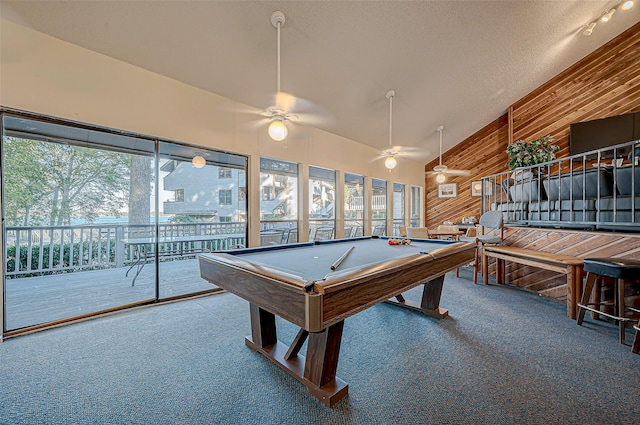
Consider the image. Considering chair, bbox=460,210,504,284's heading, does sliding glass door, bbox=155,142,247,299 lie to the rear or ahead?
ahead

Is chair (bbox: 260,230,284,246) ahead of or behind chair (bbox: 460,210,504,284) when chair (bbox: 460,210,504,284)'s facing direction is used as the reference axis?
ahead

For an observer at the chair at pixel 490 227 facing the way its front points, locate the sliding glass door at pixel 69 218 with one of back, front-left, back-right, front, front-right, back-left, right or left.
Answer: front

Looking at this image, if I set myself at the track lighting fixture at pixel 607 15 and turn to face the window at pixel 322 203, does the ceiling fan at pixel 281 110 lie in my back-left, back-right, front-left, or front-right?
front-left

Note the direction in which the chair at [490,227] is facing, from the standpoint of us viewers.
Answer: facing the viewer and to the left of the viewer

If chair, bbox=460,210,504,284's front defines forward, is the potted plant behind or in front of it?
behind

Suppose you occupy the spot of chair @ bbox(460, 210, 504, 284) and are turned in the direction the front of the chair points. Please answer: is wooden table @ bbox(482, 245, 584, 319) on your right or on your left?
on your left

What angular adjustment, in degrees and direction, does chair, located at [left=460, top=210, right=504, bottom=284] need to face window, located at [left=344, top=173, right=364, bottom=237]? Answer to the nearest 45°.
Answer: approximately 45° to its right
